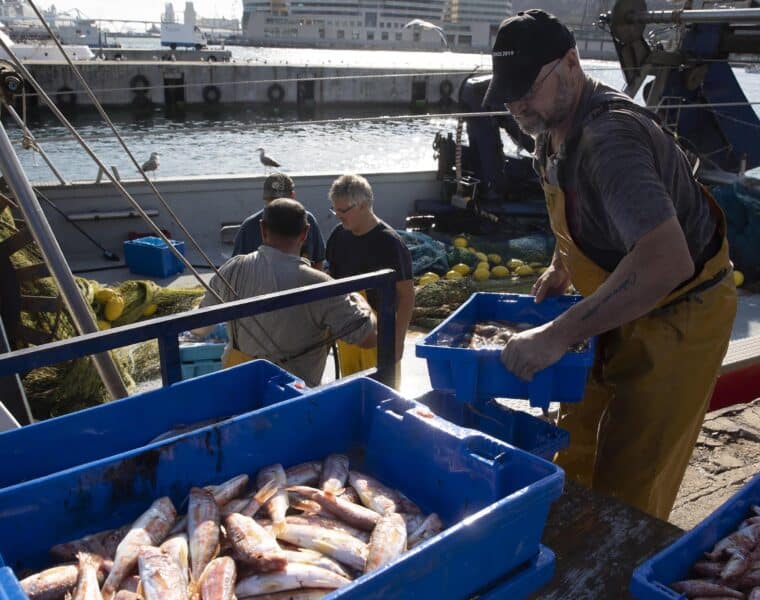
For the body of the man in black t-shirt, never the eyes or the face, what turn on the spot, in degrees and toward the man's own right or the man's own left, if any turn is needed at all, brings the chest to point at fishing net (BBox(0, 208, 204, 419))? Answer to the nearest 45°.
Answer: approximately 45° to the man's own right

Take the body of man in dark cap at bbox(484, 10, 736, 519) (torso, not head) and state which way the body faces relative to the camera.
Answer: to the viewer's left

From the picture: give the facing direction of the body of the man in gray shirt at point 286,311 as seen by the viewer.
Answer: away from the camera

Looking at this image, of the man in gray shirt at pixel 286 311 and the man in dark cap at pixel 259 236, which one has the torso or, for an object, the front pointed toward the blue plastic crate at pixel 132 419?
the man in dark cap

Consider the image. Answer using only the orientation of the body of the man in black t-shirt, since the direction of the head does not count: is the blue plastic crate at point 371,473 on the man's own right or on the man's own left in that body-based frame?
on the man's own left

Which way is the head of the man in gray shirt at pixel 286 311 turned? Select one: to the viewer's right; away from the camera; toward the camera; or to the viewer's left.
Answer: away from the camera
